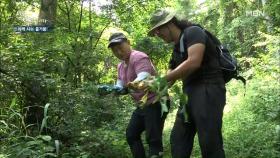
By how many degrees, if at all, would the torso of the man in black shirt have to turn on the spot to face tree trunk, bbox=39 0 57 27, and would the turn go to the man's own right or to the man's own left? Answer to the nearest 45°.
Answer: approximately 45° to the man's own right

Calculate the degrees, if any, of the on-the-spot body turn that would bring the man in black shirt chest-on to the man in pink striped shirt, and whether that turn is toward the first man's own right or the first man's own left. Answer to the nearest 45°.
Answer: approximately 45° to the first man's own right

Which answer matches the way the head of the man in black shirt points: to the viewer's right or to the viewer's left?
to the viewer's left

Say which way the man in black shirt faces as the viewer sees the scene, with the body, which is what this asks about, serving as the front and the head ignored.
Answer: to the viewer's left
